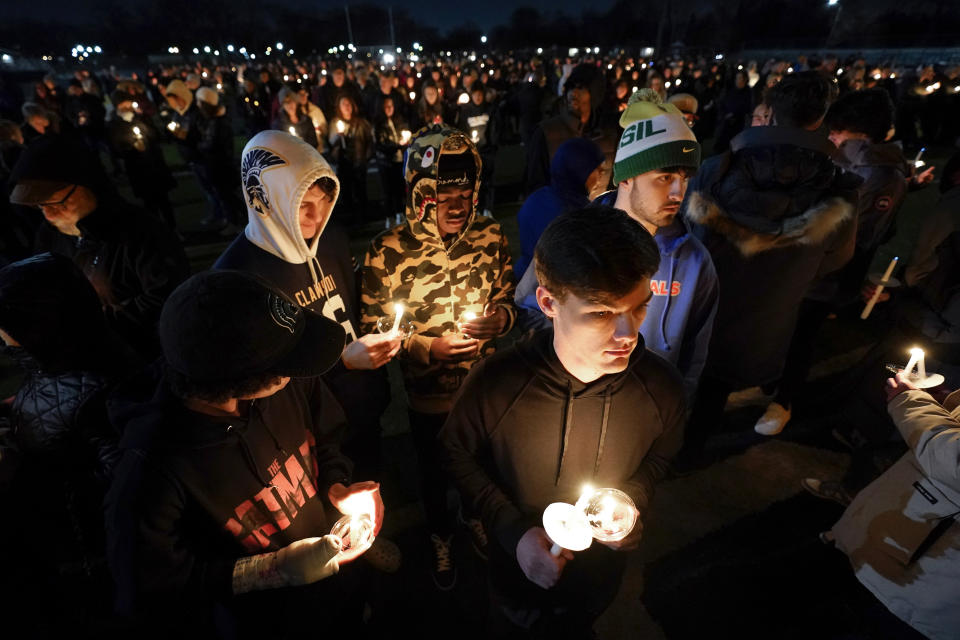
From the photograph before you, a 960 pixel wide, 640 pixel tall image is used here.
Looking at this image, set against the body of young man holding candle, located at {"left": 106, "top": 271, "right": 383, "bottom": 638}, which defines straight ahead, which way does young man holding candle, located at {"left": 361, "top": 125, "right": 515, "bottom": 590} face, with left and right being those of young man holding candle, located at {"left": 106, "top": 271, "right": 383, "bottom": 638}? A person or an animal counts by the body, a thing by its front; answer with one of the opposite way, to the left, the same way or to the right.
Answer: to the right

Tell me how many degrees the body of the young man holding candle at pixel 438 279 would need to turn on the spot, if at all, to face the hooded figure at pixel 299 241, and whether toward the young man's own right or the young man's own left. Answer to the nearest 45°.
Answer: approximately 90° to the young man's own right

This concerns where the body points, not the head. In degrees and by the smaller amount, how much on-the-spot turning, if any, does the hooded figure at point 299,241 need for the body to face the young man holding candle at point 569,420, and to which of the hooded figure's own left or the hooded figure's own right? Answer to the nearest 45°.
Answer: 0° — they already face them

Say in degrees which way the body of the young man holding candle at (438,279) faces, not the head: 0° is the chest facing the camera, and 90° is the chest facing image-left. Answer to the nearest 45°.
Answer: approximately 0°

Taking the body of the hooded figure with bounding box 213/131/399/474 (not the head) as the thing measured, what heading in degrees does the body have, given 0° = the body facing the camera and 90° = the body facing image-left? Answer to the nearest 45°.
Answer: approximately 315°

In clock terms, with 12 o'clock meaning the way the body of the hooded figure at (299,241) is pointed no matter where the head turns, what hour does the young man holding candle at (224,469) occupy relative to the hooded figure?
The young man holding candle is roughly at 2 o'clock from the hooded figure.

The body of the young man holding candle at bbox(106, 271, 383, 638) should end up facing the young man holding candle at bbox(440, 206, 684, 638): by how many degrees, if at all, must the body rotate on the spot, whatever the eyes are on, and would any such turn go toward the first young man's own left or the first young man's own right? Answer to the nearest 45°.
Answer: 0° — they already face them
